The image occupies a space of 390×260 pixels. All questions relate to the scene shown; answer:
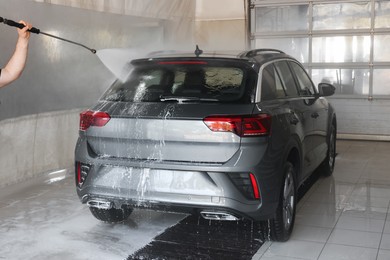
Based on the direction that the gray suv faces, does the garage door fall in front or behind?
in front

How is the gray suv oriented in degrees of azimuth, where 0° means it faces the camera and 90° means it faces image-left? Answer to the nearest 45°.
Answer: approximately 225°
